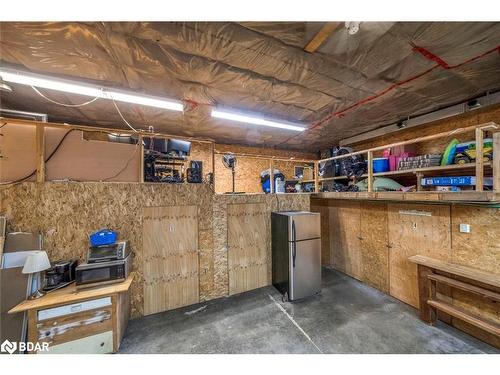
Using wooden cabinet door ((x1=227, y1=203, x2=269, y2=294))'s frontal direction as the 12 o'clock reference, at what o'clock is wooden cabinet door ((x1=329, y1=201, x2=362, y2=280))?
wooden cabinet door ((x1=329, y1=201, x2=362, y2=280)) is roughly at 10 o'clock from wooden cabinet door ((x1=227, y1=203, x2=269, y2=294)).

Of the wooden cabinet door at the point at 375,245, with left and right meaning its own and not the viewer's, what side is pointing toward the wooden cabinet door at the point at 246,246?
front

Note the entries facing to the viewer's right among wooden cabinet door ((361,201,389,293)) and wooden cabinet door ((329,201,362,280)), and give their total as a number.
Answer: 0

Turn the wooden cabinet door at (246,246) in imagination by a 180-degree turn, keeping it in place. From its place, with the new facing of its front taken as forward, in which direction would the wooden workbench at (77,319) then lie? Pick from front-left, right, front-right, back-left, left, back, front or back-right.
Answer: left

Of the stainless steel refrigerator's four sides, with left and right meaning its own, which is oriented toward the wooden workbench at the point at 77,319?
right

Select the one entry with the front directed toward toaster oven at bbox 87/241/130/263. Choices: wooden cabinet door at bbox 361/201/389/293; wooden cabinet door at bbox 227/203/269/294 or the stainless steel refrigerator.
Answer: wooden cabinet door at bbox 361/201/389/293

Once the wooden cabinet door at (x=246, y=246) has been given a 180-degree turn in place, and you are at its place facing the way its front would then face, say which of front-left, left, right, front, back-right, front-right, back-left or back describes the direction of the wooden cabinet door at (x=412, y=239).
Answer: back-right

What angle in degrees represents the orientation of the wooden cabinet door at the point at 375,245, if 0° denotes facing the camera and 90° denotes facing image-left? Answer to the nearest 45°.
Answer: approximately 45°

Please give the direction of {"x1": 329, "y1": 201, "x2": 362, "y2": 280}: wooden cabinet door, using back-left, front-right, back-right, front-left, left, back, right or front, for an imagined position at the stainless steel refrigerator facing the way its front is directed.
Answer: left

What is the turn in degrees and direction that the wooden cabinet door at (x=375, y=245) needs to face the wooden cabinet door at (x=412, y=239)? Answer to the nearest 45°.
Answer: approximately 90° to its left

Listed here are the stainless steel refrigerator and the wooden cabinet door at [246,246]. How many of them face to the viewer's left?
0

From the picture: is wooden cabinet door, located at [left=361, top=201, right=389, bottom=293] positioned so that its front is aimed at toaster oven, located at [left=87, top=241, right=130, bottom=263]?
yes

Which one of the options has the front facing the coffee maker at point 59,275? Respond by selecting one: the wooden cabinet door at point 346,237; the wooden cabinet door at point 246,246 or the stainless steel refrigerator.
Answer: the wooden cabinet door at point 346,237

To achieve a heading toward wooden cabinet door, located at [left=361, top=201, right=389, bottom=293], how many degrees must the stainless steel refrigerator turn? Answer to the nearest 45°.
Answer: approximately 90° to its left

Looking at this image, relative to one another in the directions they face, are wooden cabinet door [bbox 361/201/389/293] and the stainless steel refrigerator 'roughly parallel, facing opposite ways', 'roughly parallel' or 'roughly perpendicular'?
roughly perpendicular

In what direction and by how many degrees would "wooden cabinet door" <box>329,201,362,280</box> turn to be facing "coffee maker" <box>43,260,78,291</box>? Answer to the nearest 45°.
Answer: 0° — it already faces it

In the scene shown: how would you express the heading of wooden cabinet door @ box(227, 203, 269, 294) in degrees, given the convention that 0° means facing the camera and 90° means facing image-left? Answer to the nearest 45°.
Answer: approximately 315°

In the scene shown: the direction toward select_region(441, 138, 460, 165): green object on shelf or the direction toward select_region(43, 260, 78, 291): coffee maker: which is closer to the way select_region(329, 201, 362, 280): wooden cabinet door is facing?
the coffee maker

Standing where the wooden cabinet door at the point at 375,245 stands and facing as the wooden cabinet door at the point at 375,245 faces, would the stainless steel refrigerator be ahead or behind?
ahead
